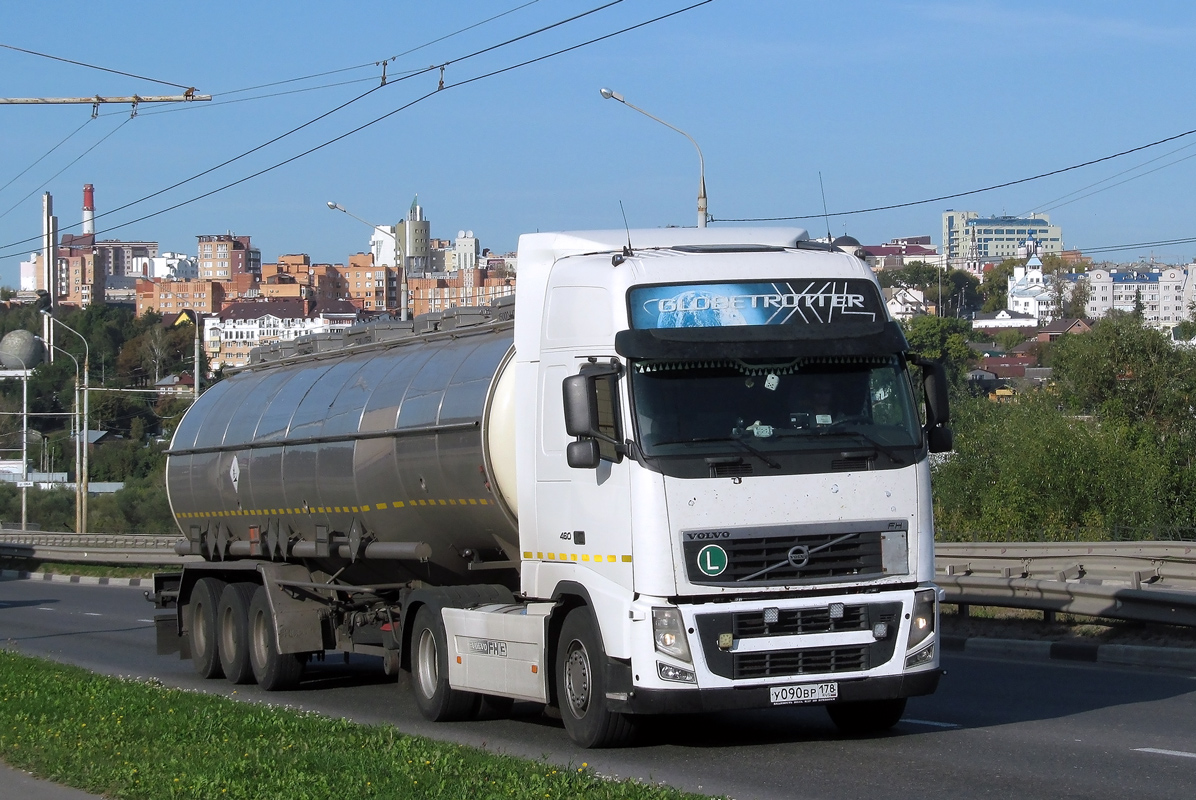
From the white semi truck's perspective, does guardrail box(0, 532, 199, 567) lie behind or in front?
behind

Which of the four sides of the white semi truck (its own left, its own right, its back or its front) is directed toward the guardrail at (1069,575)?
left

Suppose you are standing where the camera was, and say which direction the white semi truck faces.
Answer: facing the viewer and to the right of the viewer
